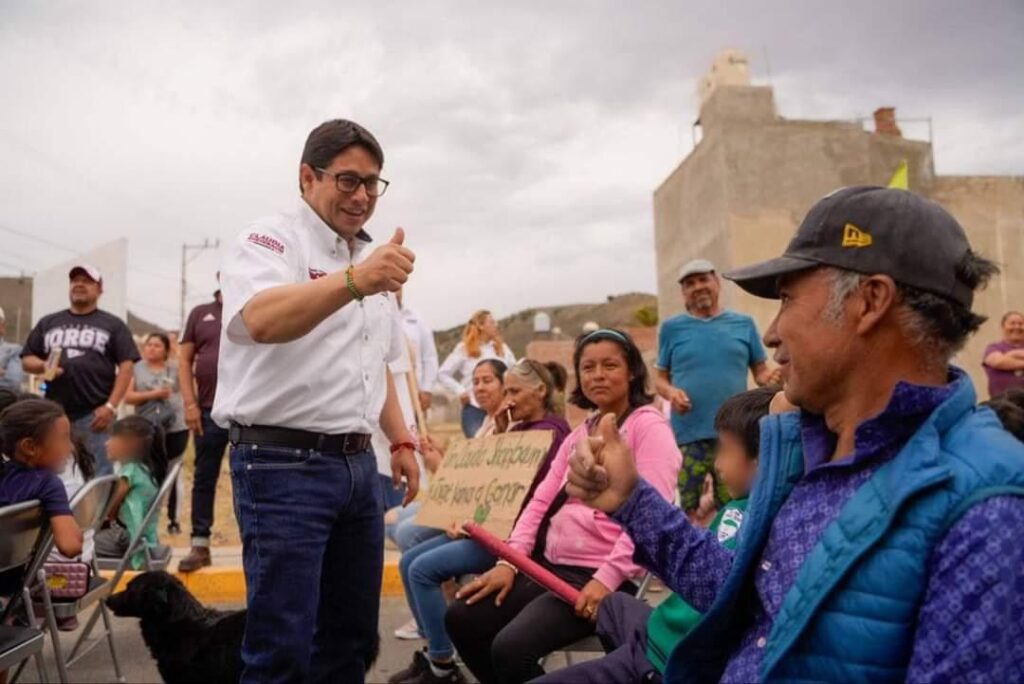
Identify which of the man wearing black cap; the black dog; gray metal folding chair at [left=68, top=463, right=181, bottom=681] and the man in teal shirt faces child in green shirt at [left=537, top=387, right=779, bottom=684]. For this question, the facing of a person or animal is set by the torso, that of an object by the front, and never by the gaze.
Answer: the man in teal shirt

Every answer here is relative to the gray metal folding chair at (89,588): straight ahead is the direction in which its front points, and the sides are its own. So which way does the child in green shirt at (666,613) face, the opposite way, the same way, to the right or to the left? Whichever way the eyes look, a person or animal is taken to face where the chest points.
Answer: to the right

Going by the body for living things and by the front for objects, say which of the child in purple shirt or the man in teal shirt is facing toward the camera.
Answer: the man in teal shirt

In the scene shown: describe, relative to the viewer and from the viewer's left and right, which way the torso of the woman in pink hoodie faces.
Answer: facing the viewer and to the left of the viewer

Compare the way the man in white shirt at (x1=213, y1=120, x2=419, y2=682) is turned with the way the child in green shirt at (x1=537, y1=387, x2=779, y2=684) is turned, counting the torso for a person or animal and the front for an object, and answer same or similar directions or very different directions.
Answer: very different directions

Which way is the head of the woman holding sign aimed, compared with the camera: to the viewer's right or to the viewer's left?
to the viewer's left

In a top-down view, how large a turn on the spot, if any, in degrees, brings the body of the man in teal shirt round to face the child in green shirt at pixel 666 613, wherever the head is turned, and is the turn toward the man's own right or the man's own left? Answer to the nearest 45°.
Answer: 0° — they already face them

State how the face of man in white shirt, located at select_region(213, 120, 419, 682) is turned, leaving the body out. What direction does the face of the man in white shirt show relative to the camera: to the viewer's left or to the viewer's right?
to the viewer's right

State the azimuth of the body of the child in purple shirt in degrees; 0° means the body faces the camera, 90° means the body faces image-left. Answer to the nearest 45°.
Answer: approximately 270°
